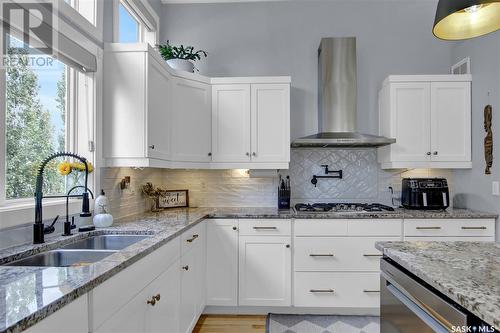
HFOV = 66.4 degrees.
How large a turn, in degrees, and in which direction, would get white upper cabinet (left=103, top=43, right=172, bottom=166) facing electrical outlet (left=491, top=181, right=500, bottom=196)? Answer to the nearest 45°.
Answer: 0° — it already faces it

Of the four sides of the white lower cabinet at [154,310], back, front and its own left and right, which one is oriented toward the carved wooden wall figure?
front

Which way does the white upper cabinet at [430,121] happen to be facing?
toward the camera

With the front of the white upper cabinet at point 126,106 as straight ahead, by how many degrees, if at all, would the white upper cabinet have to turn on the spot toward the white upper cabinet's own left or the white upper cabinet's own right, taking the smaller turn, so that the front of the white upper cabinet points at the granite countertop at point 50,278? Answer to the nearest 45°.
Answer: approximately 90° to the white upper cabinet's own right

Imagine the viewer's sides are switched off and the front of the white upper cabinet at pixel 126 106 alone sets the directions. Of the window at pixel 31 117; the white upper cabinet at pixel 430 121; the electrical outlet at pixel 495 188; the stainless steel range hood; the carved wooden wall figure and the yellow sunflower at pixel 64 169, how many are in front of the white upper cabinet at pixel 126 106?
4

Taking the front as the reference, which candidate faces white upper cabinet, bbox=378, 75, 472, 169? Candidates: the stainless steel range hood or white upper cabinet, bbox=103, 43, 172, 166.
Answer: white upper cabinet, bbox=103, 43, 172, 166

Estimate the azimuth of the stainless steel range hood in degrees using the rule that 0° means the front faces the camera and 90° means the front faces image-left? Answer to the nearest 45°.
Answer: approximately 0°

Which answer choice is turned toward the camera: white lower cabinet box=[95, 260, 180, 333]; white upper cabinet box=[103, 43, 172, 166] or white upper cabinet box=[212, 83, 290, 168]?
white upper cabinet box=[212, 83, 290, 168]

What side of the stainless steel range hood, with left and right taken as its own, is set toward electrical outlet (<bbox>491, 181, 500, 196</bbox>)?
left

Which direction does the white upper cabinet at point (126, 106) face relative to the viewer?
to the viewer's right

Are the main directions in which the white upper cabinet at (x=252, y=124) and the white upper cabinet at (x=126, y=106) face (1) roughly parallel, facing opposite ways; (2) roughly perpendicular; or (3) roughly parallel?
roughly perpendicular

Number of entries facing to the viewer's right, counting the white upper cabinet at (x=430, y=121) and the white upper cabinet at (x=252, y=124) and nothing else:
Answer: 0
